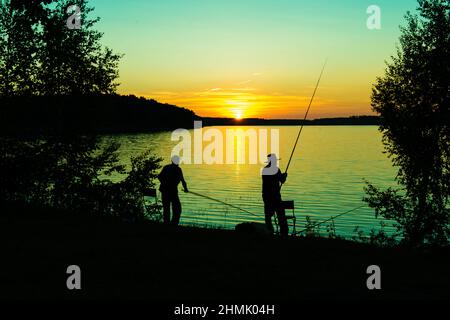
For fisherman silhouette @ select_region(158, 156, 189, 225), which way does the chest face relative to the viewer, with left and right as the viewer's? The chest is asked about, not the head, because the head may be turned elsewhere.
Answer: facing away from the viewer and to the right of the viewer

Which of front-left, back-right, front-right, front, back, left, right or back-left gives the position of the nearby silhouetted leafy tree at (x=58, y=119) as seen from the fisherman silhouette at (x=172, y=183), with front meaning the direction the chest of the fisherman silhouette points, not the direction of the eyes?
left

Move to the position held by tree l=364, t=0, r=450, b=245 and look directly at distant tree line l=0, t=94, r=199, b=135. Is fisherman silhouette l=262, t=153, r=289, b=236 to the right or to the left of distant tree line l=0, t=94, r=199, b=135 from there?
left

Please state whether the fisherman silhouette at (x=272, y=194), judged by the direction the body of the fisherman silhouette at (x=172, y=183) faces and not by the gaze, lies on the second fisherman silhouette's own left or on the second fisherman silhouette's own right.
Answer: on the second fisherman silhouette's own right

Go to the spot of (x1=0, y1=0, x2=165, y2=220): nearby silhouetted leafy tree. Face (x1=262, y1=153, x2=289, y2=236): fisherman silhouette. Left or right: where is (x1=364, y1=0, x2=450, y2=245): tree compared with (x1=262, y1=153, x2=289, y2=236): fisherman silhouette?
left

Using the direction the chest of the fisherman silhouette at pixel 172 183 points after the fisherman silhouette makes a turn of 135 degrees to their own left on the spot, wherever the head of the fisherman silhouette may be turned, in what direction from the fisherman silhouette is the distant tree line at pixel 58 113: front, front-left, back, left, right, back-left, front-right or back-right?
front-right
